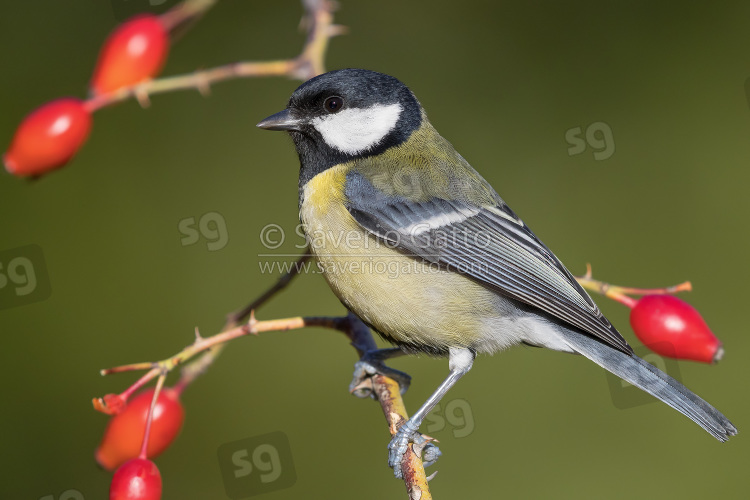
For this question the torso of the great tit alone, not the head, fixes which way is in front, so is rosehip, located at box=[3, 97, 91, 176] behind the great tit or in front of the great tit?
in front

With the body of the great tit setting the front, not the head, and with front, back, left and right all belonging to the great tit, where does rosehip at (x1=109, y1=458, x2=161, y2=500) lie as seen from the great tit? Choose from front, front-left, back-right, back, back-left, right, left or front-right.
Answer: front-left

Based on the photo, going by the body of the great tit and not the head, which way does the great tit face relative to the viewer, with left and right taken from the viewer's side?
facing to the left of the viewer
